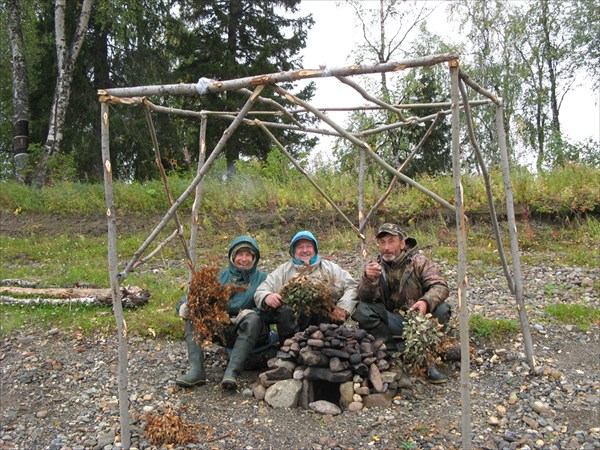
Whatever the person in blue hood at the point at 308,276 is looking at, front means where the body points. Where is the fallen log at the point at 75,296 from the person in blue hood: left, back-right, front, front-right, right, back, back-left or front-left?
back-right

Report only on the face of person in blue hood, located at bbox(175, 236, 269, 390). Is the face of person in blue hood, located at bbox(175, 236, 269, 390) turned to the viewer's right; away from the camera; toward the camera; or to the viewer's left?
toward the camera

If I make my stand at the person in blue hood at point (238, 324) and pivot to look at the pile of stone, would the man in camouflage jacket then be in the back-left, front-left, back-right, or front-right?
front-left

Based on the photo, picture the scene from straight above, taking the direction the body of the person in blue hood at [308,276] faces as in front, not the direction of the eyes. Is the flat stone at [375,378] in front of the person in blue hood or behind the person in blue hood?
in front

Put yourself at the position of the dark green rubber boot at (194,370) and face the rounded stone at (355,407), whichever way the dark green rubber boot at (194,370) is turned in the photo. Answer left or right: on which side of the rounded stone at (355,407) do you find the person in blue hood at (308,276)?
left

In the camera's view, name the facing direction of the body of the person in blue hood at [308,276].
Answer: toward the camera

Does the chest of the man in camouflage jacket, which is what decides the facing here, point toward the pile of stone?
yes

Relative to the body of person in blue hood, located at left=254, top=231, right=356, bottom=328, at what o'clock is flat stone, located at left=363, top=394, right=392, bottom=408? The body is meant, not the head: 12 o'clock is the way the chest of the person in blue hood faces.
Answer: The flat stone is roughly at 11 o'clock from the person in blue hood.

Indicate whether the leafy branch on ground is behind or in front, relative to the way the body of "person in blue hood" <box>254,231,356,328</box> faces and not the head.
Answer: in front

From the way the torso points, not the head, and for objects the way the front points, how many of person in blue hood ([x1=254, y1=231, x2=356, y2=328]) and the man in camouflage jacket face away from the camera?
0

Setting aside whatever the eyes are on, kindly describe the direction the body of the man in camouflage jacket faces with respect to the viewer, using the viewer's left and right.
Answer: facing the viewer and to the left of the viewer

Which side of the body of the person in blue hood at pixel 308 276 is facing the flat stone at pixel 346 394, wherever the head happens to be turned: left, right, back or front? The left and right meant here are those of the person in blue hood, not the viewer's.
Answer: front

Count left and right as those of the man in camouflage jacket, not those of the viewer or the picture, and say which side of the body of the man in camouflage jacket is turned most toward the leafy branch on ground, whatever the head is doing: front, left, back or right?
front

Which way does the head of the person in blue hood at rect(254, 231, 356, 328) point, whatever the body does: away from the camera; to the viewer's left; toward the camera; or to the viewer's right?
toward the camera
